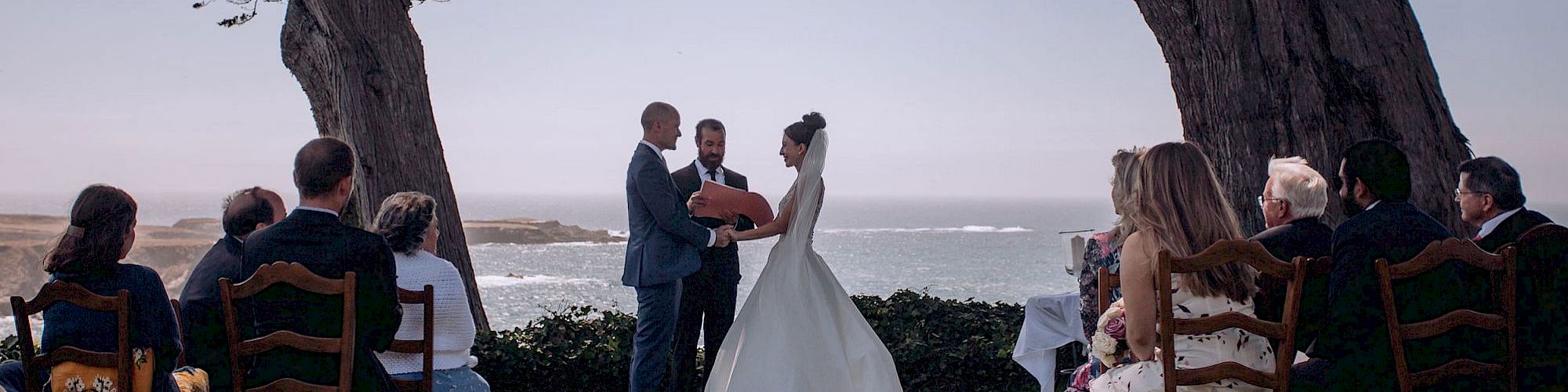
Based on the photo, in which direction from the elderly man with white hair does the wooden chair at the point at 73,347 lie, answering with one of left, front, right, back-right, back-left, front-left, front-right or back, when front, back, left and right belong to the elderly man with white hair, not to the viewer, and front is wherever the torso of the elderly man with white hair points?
left

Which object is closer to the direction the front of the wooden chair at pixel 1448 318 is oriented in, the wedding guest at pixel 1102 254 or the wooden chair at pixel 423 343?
the wedding guest

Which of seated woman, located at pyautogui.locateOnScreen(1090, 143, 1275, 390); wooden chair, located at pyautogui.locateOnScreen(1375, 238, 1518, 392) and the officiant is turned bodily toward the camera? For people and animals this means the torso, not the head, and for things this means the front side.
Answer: the officiant

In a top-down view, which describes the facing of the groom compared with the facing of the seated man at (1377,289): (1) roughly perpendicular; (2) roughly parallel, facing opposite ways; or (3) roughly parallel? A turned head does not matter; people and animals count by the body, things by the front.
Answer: roughly perpendicular

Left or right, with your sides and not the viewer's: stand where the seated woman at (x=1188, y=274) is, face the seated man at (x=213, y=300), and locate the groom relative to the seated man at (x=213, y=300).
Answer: right

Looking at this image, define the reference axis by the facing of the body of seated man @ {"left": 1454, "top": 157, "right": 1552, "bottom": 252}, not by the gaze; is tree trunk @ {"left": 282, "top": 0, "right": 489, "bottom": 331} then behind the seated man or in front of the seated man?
in front

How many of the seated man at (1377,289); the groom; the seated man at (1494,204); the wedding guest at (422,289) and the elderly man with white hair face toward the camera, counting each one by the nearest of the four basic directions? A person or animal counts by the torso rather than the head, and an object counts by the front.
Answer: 0

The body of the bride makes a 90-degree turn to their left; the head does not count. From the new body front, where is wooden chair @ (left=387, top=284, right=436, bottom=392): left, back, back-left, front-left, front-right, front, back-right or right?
front-right

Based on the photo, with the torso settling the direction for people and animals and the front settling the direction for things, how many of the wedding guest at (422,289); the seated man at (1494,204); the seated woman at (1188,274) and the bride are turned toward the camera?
0

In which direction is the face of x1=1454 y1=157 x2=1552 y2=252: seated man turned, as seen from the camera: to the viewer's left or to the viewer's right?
to the viewer's left

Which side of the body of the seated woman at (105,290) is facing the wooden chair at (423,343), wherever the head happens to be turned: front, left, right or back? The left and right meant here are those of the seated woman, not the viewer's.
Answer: right

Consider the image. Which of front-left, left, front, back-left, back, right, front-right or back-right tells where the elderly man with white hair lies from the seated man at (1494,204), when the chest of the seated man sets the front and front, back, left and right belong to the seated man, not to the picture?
front-left

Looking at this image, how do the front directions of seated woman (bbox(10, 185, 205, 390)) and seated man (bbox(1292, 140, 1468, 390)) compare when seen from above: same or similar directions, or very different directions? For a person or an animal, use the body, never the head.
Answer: same or similar directions

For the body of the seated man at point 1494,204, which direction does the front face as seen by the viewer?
to the viewer's left

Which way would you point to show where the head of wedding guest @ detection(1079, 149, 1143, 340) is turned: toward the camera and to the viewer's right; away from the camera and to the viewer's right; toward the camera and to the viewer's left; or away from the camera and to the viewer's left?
away from the camera and to the viewer's left

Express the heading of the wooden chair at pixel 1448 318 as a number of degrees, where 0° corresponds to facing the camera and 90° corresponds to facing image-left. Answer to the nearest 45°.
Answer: approximately 135°

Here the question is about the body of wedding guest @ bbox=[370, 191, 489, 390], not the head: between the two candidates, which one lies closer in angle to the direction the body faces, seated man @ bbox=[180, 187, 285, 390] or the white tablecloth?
the white tablecloth

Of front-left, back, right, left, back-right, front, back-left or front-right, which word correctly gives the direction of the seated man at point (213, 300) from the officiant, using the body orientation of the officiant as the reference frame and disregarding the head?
front-right
